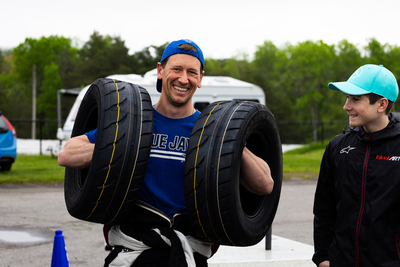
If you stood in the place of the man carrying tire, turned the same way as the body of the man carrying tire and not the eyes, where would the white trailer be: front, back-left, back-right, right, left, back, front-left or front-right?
back

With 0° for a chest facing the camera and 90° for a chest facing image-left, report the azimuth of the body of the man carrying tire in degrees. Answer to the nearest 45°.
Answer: approximately 0°
